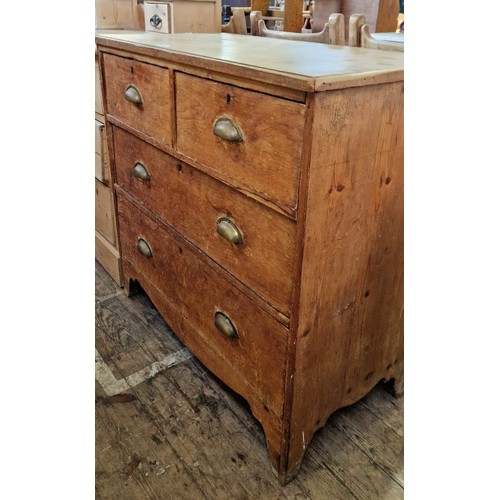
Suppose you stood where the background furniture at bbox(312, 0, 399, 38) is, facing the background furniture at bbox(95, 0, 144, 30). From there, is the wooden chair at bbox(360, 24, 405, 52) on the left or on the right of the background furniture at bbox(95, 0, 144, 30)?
left

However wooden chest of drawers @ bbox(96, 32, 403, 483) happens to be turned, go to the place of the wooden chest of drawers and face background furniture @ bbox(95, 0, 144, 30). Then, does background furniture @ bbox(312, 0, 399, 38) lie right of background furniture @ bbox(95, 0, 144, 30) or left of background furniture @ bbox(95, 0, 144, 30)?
right

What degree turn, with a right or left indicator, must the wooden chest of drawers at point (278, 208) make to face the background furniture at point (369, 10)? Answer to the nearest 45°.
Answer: approximately 135° to its right

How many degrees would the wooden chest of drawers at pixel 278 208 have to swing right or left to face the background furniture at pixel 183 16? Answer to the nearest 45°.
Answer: approximately 135° to its right

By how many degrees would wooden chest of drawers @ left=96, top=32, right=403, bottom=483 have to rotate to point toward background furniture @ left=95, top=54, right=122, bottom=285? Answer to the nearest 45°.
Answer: approximately 90° to its right

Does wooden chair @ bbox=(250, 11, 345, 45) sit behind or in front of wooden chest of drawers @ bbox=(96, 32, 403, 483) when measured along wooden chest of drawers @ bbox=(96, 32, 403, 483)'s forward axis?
behind

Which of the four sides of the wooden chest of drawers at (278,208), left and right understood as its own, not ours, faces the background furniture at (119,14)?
right
